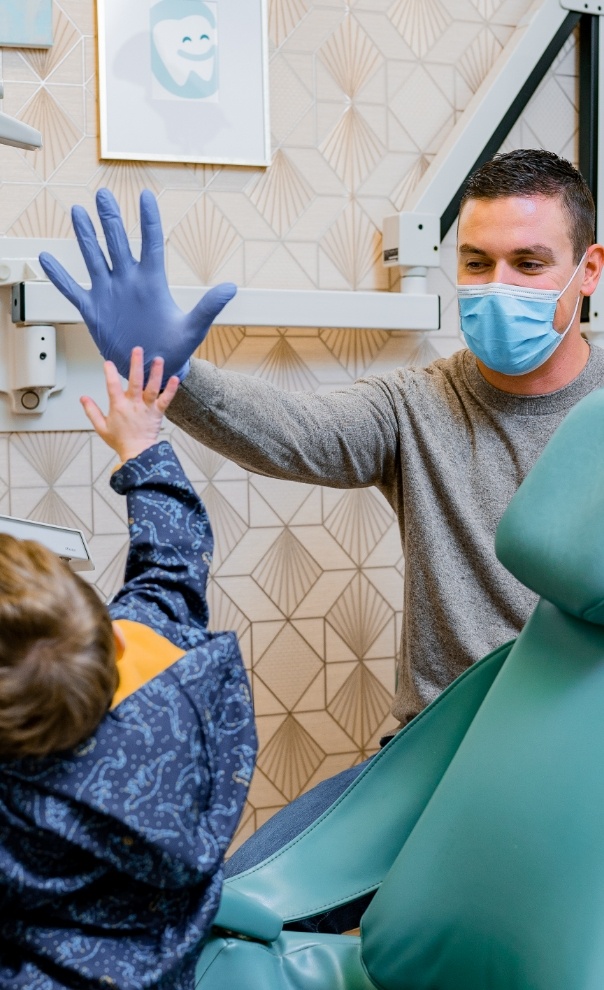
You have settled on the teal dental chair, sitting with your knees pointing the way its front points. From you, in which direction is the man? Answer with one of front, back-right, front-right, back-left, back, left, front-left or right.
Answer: back-right

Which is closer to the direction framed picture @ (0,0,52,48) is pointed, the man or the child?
the child

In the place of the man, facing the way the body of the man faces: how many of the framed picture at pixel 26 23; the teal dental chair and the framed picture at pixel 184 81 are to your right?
2

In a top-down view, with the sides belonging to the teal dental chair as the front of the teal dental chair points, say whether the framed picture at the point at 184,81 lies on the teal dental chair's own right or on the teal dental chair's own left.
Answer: on the teal dental chair's own right

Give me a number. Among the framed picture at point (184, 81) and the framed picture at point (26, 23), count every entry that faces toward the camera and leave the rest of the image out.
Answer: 2

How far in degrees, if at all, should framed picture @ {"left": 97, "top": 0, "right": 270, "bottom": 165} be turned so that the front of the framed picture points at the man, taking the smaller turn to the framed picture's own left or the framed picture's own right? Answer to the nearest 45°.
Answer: approximately 45° to the framed picture's own left

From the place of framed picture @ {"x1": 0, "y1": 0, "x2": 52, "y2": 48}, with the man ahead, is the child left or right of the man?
right

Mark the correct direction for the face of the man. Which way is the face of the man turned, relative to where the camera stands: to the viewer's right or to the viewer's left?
to the viewer's left

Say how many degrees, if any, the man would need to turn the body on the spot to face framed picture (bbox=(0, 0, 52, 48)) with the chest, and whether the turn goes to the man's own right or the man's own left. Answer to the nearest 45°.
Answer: approximately 90° to the man's own right

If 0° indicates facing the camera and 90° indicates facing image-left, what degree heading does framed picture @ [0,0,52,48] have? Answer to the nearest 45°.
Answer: approximately 0°
